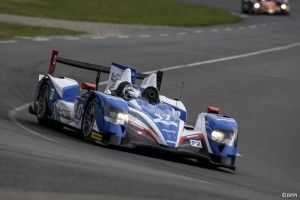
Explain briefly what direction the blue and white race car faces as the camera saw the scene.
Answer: facing the viewer and to the right of the viewer
